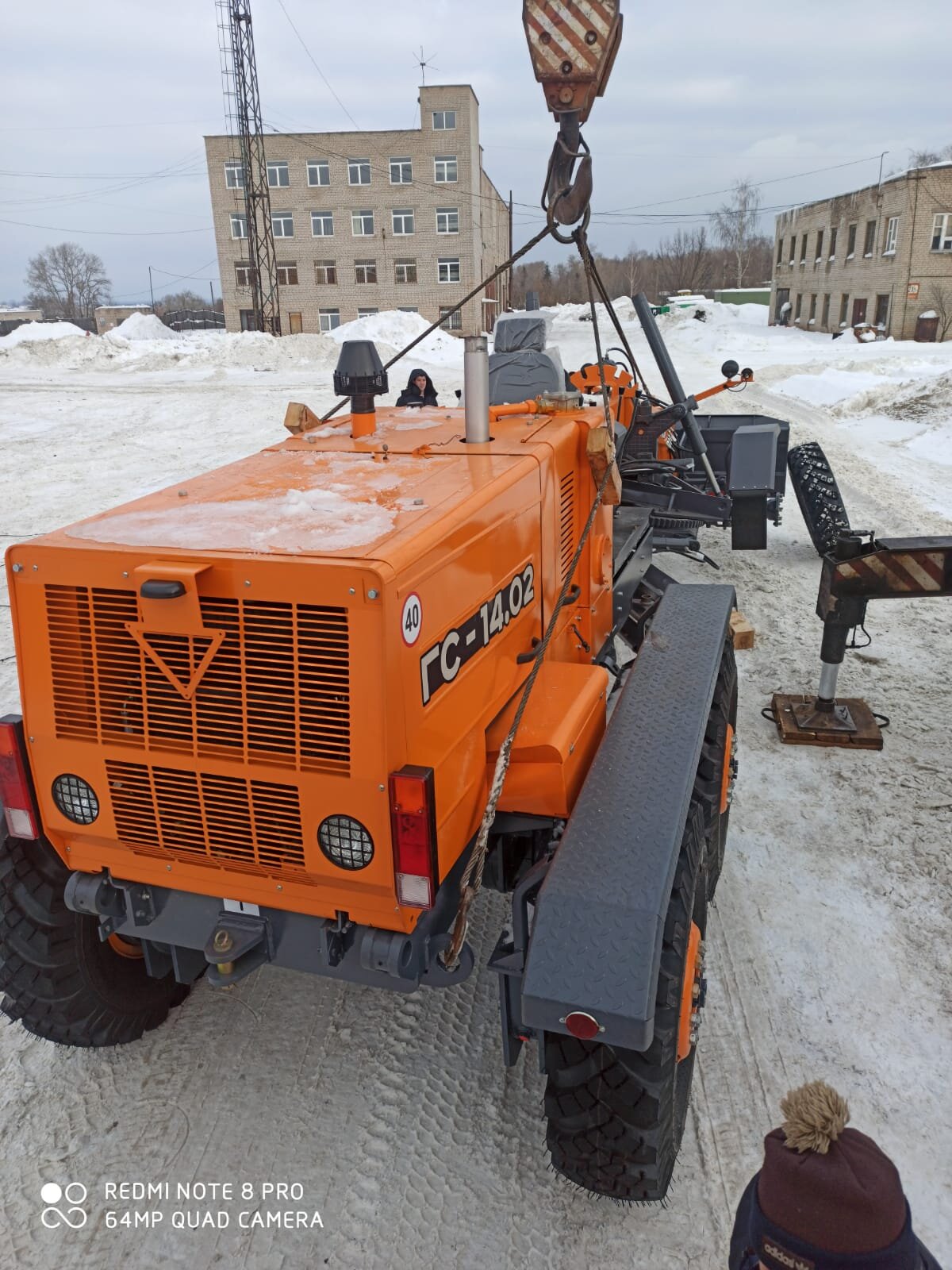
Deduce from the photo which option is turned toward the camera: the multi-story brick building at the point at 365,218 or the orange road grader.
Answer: the multi-story brick building

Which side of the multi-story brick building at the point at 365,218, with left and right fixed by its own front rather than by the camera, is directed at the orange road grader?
front

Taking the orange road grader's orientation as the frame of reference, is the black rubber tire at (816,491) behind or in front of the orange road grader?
in front

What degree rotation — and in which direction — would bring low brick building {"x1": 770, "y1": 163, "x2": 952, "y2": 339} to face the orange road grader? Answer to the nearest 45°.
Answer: approximately 45° to its left

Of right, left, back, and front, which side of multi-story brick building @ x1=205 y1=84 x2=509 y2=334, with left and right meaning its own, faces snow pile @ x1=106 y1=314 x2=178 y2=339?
right

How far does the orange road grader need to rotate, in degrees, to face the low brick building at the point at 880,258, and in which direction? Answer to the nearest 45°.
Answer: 0° — it already faces it

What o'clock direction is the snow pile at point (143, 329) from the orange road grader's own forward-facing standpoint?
The snow pile is roughly at 10 o'clock from the orange road grader.

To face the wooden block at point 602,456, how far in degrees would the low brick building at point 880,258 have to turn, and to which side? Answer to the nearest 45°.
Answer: approximately 45° to its left

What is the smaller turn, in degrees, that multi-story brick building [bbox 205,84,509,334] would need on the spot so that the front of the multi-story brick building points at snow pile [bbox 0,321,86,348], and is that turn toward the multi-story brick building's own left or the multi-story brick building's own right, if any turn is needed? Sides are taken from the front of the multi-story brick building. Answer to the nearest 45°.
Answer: approximately 45° to the multi-story brick building's own right

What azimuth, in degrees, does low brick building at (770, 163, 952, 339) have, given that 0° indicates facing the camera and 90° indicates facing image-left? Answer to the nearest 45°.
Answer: approximately 45°

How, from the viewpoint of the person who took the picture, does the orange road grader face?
facing away from the viewer and to the right of the viewer

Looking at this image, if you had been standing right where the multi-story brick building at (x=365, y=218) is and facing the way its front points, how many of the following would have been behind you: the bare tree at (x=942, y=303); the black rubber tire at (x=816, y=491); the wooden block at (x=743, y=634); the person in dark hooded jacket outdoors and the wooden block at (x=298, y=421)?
0

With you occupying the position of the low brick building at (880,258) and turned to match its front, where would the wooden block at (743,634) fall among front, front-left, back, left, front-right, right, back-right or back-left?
front-left

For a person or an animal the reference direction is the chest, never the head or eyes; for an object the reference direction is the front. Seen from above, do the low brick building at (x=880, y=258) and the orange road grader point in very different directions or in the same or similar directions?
very different directions

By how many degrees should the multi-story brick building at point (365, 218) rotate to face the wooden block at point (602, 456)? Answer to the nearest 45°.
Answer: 0° — it already faces it

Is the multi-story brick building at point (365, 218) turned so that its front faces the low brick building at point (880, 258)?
no

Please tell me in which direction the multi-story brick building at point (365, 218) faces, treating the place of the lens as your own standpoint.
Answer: facing the viewer

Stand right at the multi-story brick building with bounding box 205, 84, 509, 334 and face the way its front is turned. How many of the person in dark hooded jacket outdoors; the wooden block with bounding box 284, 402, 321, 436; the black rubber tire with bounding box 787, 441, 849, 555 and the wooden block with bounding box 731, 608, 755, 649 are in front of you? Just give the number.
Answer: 4

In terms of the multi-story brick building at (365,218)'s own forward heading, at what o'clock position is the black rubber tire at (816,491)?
The black rubber tire is roughly at 12 o'clock from the multi-story brick building.
